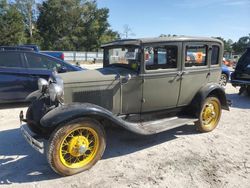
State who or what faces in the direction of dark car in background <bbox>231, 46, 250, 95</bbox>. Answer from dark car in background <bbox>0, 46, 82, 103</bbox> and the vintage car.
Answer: dark car in background <bbox>0, 46, 82, 103</bbox>

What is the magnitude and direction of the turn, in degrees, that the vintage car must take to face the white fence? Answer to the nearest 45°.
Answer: approximately 135° to its right

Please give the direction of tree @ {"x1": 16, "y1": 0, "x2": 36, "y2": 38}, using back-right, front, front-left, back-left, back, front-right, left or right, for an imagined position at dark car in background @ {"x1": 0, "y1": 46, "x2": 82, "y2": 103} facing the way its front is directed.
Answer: left

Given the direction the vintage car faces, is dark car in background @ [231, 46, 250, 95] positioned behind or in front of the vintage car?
behind

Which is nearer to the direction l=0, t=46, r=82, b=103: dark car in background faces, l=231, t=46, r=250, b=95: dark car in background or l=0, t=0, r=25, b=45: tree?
the dark car in background

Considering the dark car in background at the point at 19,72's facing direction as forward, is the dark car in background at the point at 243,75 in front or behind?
in front

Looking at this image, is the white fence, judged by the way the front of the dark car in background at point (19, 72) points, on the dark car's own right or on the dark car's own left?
on the dark car's own left

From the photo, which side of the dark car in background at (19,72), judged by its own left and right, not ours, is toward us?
right

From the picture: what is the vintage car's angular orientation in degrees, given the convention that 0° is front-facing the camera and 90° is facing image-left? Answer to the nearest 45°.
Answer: approximately 45°

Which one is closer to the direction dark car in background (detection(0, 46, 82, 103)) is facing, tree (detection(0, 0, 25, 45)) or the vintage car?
the vintage car

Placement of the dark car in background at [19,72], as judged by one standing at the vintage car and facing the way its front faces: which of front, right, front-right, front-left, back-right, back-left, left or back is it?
right
